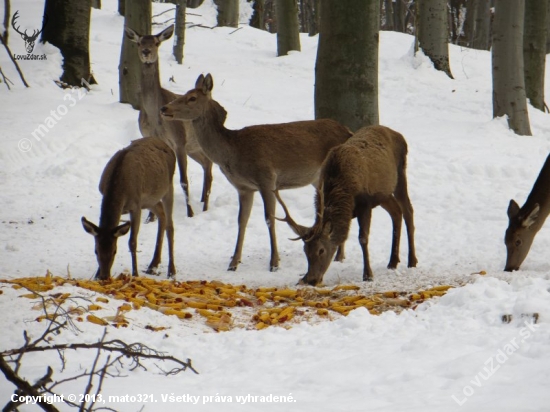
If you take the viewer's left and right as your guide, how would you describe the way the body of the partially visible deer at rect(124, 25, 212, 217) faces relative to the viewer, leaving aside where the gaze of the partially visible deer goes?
facing the viewer and to the left of the viewer

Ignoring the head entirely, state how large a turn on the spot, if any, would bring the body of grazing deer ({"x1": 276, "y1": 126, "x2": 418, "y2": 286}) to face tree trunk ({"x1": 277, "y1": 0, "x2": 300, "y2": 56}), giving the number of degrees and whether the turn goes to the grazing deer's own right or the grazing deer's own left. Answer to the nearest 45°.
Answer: approximately 135° to the grazing deer's own right

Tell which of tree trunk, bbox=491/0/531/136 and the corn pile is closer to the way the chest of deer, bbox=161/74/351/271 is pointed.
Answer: the corn pile

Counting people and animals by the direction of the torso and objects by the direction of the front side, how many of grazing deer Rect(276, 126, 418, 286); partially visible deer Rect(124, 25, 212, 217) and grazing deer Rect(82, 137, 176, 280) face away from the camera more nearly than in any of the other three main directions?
0

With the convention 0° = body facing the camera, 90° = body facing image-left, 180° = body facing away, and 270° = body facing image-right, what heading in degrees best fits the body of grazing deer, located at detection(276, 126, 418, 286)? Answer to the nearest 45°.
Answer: approximately 45°

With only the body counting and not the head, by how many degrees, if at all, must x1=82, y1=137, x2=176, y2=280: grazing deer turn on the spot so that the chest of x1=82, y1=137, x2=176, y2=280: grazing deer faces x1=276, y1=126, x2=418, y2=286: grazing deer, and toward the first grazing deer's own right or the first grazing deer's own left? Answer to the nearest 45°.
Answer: approximately 135° to the first grazing deer's own left

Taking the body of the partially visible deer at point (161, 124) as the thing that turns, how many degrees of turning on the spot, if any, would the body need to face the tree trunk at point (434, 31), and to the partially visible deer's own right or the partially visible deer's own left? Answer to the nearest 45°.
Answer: approximately 180°

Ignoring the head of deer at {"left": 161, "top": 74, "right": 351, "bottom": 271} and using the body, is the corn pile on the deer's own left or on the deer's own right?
on the deer's own left

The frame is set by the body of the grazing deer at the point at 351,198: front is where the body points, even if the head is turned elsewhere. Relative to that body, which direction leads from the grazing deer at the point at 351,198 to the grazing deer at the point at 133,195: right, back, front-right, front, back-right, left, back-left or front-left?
front-right

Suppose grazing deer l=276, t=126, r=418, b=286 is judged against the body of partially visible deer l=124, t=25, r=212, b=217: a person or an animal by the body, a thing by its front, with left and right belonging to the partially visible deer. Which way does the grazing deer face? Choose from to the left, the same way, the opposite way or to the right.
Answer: the same way

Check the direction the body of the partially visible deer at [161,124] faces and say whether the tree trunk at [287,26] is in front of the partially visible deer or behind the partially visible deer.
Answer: behind

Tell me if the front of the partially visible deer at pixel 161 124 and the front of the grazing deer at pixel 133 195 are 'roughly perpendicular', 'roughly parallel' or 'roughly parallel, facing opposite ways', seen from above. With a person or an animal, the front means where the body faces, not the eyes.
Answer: roughly parallel

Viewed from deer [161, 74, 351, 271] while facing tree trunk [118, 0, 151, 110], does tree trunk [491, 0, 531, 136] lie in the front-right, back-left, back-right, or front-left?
front-right

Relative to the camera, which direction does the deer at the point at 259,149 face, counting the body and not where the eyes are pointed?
to the viewer's left

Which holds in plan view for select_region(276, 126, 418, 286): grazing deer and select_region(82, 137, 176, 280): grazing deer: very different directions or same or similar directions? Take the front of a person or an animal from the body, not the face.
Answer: same or similar directions
